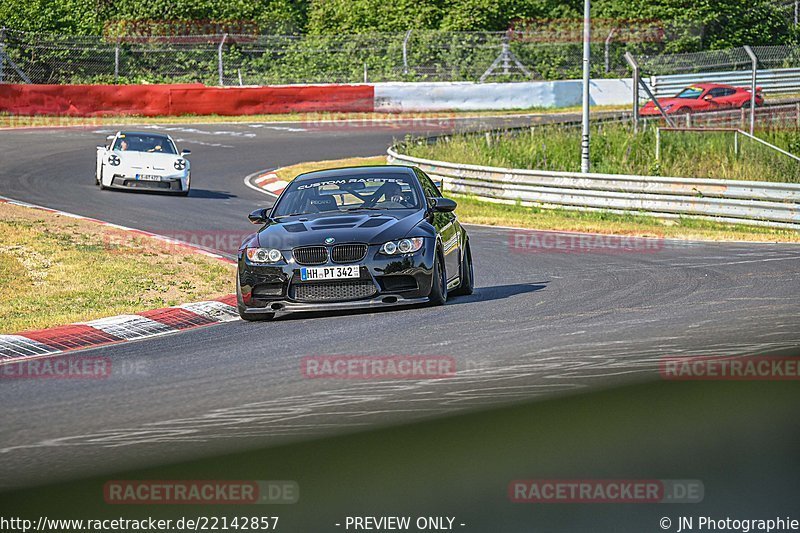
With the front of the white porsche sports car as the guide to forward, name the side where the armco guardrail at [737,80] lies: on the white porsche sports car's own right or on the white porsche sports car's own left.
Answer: on the white porsche sports car's own left

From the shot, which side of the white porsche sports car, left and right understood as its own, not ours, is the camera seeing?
front

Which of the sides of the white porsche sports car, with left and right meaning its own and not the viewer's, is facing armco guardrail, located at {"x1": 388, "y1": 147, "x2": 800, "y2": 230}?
left

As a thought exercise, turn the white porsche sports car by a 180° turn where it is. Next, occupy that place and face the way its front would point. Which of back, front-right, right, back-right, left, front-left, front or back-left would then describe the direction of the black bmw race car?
back

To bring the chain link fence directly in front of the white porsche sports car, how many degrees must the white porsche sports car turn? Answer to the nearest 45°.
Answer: approximately 180°

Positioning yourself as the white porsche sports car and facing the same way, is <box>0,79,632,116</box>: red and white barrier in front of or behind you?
behind

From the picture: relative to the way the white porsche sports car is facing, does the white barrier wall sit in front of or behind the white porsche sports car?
behind
